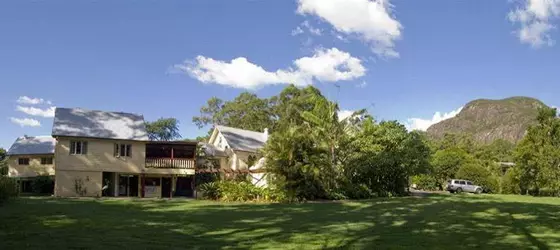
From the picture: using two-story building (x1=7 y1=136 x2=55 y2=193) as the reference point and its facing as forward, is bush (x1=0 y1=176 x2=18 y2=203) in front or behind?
in front

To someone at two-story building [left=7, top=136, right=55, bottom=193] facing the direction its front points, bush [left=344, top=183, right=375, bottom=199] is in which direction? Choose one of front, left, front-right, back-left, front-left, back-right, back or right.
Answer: front-left

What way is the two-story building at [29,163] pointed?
toward the camera

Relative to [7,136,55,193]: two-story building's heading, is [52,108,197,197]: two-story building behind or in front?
in front

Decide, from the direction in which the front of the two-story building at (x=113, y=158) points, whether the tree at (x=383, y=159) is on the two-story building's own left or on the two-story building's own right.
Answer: on the two-story building's own left

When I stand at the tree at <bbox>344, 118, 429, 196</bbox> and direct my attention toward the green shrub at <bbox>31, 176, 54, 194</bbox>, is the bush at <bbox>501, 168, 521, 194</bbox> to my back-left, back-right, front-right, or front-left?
back-right

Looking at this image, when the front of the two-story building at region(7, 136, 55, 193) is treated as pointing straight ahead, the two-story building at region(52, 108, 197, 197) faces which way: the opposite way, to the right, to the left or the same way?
the same way

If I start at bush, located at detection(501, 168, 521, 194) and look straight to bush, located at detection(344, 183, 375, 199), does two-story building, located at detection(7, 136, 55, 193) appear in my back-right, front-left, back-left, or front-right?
front-right

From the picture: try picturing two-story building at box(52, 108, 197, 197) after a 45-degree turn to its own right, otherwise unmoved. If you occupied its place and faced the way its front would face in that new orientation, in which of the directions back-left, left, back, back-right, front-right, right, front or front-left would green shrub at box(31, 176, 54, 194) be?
right

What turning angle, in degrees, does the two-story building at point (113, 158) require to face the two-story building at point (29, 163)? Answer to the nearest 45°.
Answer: approximately 135° to its right

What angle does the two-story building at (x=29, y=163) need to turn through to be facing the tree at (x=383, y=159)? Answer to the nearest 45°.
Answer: approximately 45° to its left

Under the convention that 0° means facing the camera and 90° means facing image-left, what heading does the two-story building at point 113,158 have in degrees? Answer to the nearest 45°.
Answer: approximately 0°

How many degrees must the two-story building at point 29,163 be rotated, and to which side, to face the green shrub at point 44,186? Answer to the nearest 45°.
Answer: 0° — it already faces it

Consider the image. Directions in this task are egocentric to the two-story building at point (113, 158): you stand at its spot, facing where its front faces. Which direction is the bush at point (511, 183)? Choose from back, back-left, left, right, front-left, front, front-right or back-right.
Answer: left

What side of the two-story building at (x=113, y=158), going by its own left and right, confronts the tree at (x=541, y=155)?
left

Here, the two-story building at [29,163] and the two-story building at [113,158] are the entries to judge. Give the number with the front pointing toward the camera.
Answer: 2

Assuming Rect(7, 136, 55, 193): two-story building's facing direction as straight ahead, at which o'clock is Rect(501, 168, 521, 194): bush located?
The bush is roughly at 10 o'clock from the two-story building.
